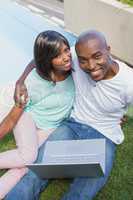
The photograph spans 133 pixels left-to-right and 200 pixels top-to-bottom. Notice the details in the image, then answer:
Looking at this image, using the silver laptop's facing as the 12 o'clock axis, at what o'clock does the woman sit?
The woman is roughly at 11 o'clock from the silver laptop.

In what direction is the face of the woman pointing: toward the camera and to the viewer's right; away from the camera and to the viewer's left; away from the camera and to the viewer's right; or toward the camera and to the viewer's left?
toward the camera and to the viewer's right

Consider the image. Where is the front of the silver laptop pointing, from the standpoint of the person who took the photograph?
facing away from the viewer
